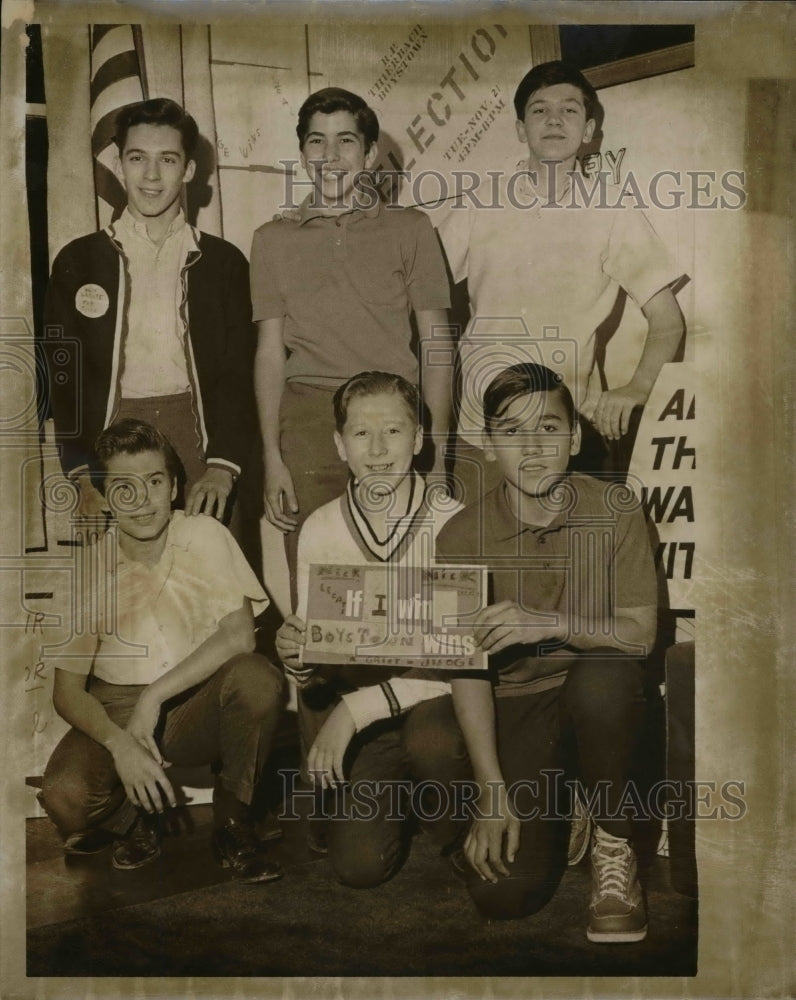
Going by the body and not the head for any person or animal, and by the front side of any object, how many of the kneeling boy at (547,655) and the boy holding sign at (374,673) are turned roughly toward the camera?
2

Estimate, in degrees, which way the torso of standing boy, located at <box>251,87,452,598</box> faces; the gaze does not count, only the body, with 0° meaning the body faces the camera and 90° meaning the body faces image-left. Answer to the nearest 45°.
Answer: approximately 0°
